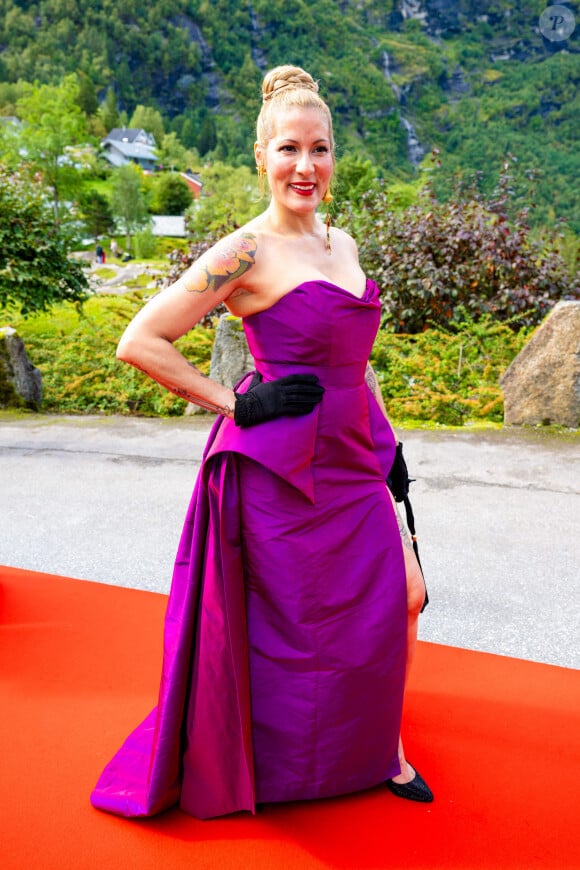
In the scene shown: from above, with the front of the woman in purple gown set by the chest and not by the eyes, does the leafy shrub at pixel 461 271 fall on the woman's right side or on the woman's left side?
on the woman's left side

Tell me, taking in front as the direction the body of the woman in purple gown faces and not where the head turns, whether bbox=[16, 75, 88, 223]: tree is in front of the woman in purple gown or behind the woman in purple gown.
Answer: behind

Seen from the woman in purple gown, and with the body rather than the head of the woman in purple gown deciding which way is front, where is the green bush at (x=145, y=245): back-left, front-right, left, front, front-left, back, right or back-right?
back-left

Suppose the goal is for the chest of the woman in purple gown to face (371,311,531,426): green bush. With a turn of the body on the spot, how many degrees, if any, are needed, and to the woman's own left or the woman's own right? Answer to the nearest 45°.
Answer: approximately 135° to the woman's own left

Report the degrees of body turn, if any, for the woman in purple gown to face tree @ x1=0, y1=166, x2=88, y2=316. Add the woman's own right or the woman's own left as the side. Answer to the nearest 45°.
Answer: approximately 135° to the woman's own left

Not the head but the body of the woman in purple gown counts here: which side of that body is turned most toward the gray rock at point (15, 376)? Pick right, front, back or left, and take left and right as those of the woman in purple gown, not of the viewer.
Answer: back

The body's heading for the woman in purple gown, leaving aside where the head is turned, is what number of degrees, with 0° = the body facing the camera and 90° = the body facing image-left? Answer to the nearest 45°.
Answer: approximately 315°

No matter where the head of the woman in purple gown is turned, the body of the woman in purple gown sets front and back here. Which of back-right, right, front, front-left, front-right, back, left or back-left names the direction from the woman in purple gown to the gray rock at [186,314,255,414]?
back-left
